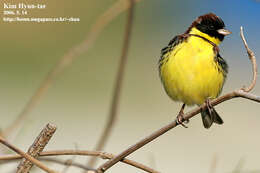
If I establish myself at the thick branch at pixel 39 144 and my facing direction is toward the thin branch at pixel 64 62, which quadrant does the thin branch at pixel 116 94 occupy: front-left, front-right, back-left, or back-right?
front-right

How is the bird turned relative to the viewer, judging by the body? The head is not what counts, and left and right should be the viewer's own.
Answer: facing the viewer
